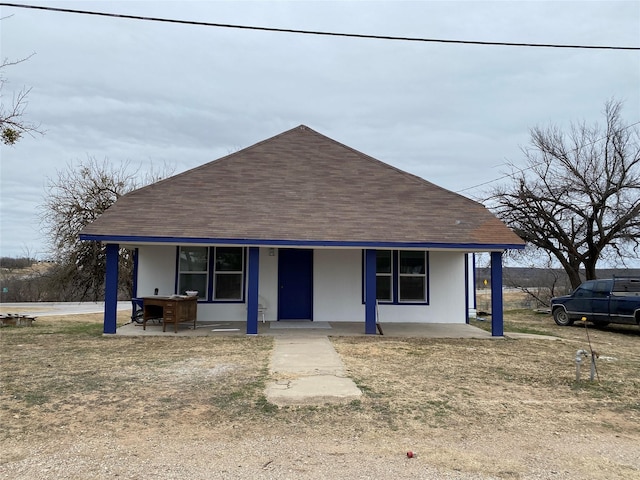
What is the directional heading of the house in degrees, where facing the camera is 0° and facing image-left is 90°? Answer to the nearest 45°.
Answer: approximately 0°

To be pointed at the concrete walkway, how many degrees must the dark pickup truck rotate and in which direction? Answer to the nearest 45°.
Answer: approximately 90° to its left

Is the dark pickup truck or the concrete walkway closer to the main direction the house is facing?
the concrete walkway

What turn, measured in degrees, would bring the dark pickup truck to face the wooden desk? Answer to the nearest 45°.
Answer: approximately 45° to its left

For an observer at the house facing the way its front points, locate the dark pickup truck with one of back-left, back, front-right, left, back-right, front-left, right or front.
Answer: left

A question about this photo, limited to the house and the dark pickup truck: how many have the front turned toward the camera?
1

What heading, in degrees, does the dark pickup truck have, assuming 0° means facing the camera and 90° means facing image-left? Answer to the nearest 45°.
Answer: approximately 90°

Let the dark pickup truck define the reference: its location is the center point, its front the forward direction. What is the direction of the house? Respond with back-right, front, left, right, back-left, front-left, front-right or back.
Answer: front-left

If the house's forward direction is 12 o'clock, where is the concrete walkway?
The concrete walkway is roughly at 12 o'clock from the house.
